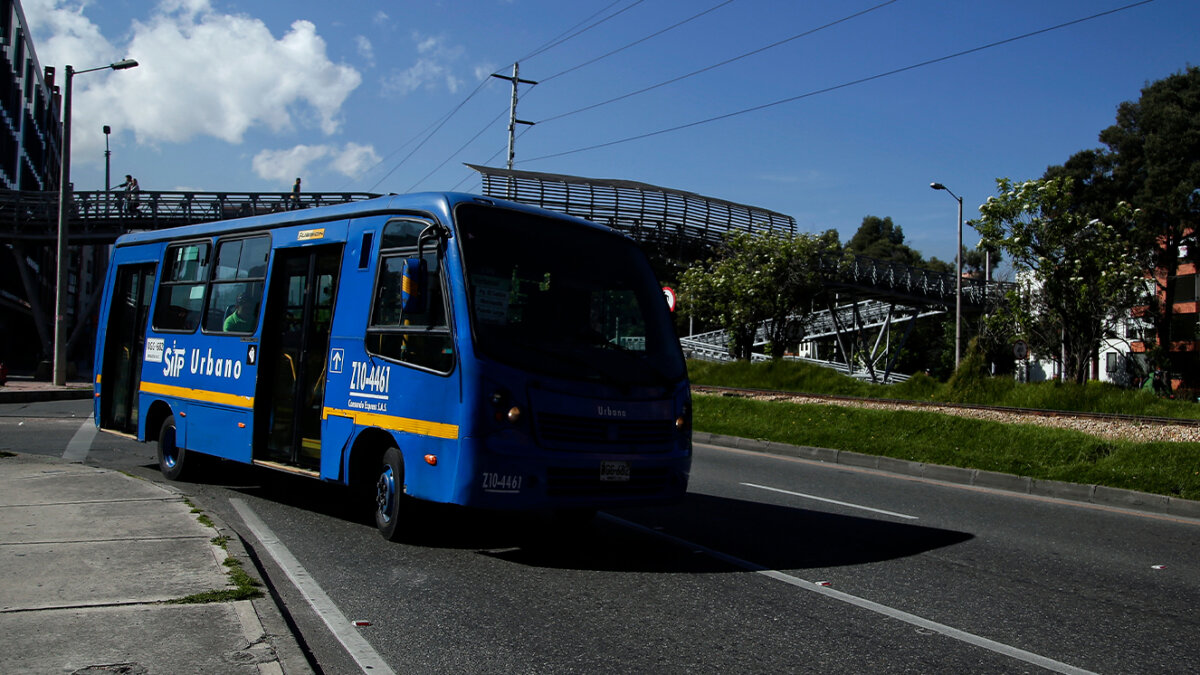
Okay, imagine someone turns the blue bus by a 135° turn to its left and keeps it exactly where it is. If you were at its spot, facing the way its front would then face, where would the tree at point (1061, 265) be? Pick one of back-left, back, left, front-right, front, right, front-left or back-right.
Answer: front-right

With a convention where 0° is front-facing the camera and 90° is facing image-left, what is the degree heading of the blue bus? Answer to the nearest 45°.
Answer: approximately 315°

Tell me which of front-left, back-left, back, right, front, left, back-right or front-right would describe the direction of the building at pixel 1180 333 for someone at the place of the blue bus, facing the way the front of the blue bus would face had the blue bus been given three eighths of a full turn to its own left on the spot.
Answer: front-right

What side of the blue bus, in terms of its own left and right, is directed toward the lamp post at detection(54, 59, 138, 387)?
back
